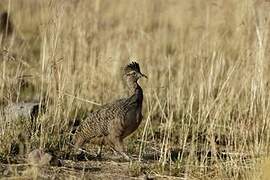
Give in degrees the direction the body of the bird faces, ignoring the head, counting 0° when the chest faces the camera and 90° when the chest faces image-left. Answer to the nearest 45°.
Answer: approximately 270°
